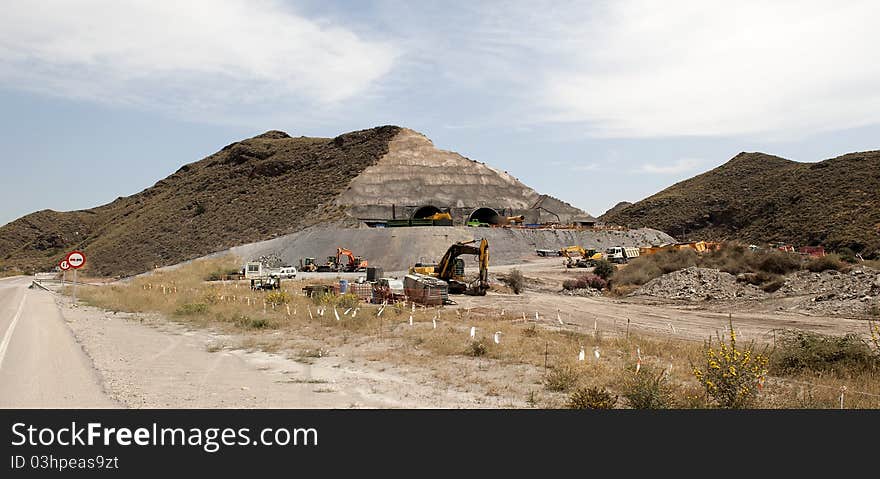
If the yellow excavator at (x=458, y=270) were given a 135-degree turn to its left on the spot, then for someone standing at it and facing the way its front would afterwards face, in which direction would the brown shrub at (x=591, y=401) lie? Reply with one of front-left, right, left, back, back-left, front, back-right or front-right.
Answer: back-left

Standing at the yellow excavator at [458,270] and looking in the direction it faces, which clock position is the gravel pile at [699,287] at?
The gravel pile is roughly at 12 o'clock from the yellow excavator.

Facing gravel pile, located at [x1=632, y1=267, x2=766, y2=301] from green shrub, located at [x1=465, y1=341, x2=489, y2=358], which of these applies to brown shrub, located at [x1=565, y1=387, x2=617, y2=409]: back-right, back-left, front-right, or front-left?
back-right

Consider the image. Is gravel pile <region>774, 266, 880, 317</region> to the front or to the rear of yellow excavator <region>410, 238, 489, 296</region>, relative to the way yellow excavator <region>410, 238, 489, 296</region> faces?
to the front

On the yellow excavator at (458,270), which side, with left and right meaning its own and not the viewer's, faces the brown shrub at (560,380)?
right

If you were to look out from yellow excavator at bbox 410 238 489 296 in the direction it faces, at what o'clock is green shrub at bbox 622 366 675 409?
The green shrub is roughly at 3 o'clock from the yellow excavator.

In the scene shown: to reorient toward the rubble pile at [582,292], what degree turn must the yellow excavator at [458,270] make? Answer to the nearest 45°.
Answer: approximately 45° to its left

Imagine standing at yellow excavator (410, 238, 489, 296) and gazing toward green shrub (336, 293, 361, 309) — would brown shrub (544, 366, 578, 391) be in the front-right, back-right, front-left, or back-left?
front-left

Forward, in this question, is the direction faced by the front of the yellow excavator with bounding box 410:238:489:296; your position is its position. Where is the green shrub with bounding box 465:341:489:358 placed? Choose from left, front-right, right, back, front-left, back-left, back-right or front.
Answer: right

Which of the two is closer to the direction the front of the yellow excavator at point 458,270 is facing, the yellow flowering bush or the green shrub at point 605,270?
the green shrub

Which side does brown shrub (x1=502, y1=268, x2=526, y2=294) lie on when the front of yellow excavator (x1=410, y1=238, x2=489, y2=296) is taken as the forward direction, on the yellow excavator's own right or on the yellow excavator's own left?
on the yellow excavator's own left

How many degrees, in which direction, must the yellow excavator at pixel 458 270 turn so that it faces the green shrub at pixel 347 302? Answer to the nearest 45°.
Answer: approximately 135° to its right

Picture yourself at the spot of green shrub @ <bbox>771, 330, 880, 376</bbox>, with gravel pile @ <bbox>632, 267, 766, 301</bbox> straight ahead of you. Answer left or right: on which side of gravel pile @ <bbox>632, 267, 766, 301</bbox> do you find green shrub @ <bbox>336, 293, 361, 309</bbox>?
left

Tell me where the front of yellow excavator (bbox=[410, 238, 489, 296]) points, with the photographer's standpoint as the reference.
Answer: facing to the right of the viewer
